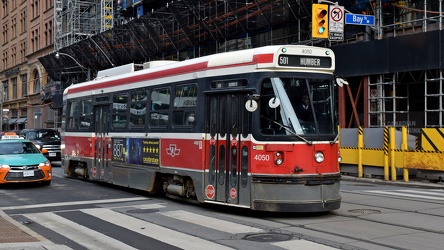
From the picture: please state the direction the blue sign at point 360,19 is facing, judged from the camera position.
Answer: facing the viewer

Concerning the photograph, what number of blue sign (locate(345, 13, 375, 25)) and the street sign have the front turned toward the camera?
2

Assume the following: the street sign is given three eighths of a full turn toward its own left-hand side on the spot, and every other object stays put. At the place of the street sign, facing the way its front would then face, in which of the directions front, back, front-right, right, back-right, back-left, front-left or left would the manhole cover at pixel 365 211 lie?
back-right

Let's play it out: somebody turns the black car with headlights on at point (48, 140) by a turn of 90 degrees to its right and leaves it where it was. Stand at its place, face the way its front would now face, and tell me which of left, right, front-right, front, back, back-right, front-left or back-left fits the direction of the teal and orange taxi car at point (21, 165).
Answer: front-left

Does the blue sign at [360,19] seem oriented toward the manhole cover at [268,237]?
yes

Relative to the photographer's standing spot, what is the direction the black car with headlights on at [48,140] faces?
facing the viewer and to the right of the viewer

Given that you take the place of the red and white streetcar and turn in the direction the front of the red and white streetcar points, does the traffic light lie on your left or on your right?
on your left

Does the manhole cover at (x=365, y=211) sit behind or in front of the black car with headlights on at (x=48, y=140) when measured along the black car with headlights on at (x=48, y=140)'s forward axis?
in front

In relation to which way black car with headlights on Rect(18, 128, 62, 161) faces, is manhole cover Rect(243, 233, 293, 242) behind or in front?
in front

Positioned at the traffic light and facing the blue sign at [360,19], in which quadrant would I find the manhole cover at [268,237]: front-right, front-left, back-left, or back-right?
back-right

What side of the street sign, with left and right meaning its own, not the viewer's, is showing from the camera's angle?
front
